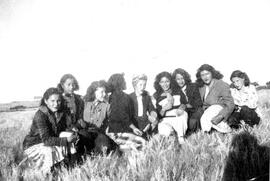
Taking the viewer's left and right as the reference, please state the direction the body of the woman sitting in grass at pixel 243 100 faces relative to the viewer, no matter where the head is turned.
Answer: facing the viewer and to the left of the viewer

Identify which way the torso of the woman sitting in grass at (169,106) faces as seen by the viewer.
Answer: toward the camera

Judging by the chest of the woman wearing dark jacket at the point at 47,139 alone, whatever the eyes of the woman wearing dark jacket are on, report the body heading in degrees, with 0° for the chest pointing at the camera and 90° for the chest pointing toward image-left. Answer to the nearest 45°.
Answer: approximately 315°

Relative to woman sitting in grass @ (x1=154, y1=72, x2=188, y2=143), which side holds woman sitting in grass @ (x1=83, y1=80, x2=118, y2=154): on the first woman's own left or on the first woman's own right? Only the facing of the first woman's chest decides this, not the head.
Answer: on the first woman's own right
